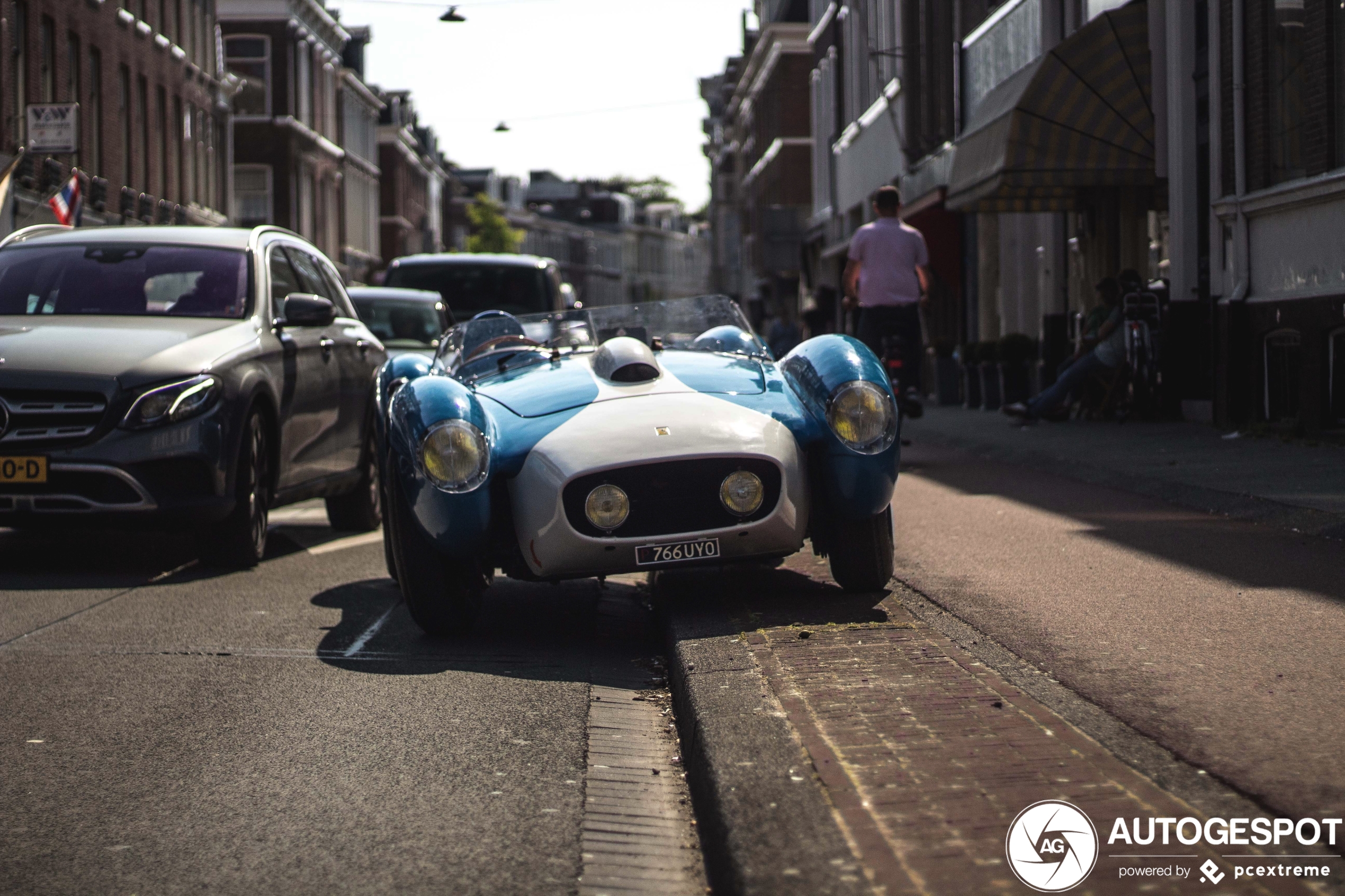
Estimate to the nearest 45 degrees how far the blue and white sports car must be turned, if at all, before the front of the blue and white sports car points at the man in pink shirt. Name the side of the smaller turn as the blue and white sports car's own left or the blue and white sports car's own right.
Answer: approximately 180°

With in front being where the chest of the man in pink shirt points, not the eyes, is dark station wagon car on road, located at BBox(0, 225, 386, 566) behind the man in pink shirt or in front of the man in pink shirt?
behind

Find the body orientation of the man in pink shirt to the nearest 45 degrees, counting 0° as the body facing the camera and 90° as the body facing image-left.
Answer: approximately 180°

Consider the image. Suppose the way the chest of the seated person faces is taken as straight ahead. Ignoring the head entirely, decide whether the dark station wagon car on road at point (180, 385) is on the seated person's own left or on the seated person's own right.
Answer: on the seated person's own left

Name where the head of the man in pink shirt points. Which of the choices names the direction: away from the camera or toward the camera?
away from the camera

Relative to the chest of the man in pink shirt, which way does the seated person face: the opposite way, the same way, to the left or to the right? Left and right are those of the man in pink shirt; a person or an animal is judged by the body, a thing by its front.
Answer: to the left

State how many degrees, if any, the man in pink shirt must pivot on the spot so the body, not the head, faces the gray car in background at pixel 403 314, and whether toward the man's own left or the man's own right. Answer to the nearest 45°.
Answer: approximately 45° to the man's own left

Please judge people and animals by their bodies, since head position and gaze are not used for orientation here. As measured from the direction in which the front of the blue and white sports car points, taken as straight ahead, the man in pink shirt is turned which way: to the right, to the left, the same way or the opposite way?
the opposite way

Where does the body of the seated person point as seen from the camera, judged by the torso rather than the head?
to the viewer's left

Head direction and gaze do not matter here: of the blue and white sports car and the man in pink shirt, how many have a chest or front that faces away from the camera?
1

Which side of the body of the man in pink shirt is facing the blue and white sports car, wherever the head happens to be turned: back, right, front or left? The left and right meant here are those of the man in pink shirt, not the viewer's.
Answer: back
